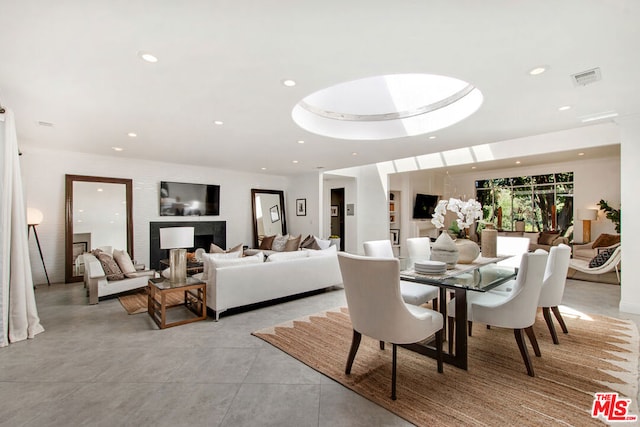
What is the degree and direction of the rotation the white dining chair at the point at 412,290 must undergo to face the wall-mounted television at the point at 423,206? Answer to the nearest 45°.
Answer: approximately 135° to its left

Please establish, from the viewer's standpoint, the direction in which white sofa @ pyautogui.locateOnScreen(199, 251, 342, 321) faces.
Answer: facing away from the viewer and to the left of the viewer

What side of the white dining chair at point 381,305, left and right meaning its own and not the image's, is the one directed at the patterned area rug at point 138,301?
left

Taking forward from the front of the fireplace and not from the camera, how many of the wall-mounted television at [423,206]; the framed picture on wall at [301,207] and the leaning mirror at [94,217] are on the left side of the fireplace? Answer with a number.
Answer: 2

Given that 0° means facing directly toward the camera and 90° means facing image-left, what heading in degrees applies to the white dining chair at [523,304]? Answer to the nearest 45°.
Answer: approximately 135°

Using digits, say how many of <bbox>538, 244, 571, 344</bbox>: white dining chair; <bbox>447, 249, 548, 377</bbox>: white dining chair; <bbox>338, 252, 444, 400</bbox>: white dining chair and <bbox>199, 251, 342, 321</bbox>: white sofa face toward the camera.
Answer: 0

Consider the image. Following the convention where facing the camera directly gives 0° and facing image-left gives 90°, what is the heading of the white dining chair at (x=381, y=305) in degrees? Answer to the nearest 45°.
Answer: approximately 225°

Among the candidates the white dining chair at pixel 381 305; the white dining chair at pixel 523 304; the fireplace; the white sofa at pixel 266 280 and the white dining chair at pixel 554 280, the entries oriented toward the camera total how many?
1

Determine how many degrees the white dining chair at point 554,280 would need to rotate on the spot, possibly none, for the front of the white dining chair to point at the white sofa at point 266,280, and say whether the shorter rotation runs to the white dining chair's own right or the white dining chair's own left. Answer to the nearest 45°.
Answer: approximately 45° to the white dining chair's own left

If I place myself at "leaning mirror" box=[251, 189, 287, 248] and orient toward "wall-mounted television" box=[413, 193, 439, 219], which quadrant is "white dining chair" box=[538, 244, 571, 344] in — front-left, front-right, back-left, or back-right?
front-right

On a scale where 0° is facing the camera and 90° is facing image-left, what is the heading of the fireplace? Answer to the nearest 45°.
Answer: approximately 0°

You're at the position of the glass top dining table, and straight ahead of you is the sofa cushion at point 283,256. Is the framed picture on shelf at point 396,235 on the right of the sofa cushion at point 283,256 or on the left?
right

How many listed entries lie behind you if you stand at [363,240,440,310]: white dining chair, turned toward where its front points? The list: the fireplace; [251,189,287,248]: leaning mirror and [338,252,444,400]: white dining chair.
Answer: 2

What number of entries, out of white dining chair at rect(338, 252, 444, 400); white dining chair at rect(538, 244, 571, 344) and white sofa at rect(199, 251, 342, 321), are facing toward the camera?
0

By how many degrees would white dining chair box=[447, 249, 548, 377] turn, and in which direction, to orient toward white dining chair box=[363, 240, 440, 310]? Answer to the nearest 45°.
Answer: approximately 45° to its left
